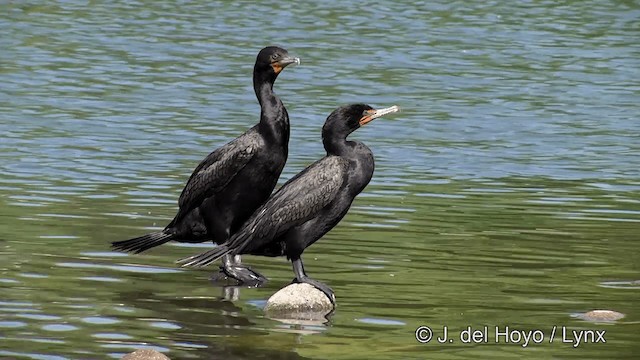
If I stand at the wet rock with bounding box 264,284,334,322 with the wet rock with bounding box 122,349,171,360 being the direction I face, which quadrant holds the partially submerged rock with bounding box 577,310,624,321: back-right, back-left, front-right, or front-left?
back-left

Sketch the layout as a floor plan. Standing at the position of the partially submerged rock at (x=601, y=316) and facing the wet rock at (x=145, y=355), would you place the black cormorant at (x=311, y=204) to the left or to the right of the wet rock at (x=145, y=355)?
right

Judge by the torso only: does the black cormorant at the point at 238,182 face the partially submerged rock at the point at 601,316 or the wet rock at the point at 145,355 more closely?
the partially submerged rock

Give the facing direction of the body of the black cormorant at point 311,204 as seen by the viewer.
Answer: to the viewer's right

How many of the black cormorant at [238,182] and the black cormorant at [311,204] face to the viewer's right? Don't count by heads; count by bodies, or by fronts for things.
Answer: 2

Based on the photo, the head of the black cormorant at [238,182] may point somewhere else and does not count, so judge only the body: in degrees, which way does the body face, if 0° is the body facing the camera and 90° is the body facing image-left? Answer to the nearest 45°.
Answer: approximately 270°

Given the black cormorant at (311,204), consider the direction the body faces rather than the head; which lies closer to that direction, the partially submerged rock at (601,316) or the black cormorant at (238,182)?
the partially submerged rock

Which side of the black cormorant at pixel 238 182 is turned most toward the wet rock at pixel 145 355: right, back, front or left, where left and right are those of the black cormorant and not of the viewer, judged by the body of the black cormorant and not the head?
right
